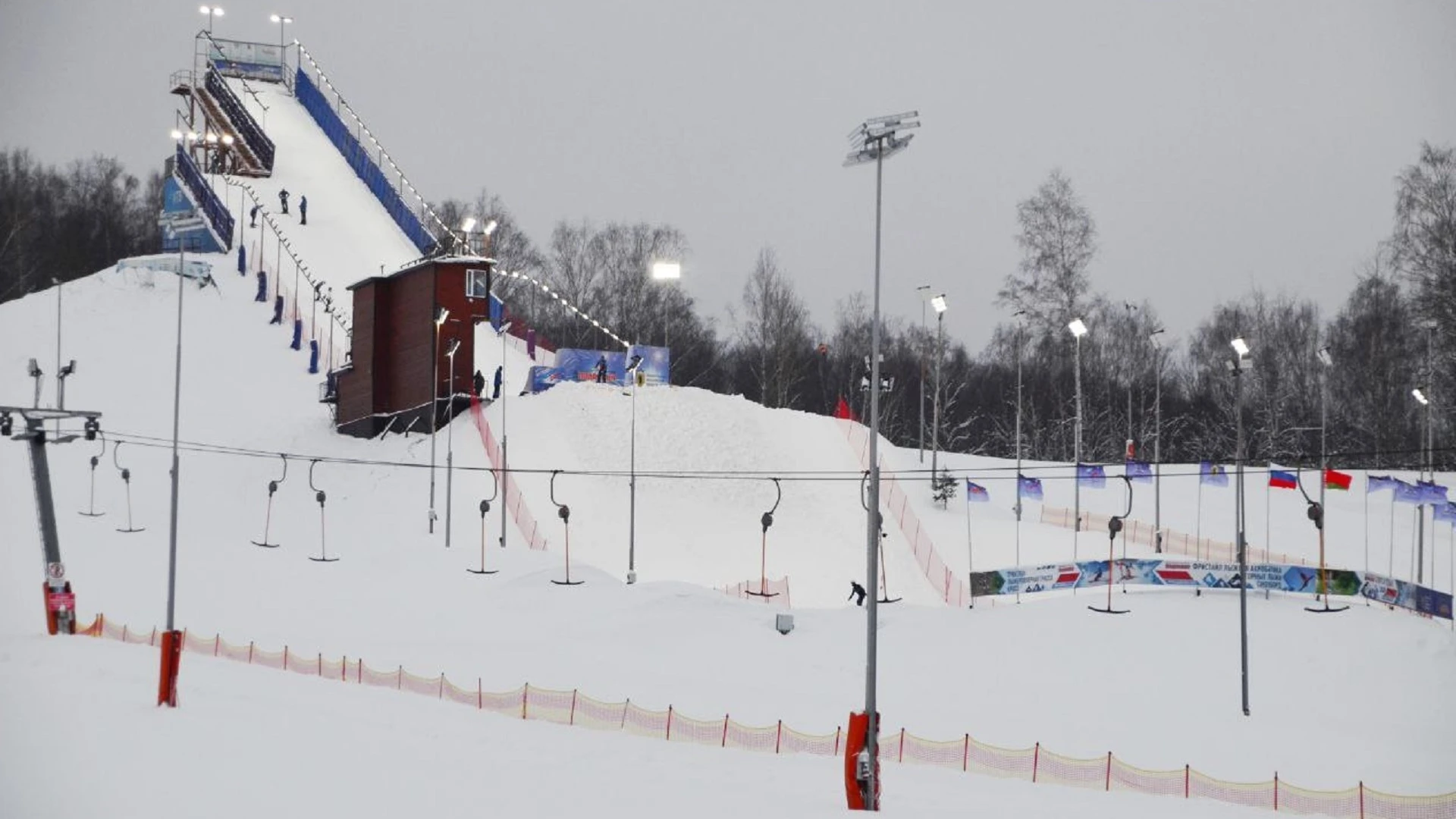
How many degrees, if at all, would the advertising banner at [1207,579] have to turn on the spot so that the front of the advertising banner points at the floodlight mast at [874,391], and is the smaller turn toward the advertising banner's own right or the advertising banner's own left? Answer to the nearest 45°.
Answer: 0° — it already faces it

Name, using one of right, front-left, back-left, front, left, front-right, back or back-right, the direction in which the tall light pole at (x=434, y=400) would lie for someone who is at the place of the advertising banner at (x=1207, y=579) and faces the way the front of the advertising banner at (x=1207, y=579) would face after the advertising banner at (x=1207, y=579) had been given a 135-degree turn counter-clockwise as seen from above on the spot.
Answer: back-left

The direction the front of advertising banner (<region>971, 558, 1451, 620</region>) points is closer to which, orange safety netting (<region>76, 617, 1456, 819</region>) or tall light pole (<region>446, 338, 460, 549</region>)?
the orange safety netting

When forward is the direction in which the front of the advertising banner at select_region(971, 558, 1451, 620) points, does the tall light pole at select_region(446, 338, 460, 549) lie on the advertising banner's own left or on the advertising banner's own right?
on the advertising banner's own right

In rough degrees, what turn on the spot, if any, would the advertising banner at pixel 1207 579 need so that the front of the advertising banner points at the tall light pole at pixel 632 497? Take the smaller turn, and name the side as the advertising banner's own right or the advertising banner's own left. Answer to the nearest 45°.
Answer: approximately 90° to the advertising banner's own right

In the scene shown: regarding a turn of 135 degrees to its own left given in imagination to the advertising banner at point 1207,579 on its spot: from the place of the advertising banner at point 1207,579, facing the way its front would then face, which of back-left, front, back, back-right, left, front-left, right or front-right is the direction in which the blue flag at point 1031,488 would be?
left

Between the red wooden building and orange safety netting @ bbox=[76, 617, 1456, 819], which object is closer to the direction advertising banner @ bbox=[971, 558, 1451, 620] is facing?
the orange safety netting

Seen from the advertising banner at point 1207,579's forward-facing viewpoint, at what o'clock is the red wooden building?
The red wooden building is roughly at 3 o'clock from the advertising banner.

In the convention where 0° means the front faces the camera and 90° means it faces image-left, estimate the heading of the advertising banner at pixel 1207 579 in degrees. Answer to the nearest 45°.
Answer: approximately 0°
